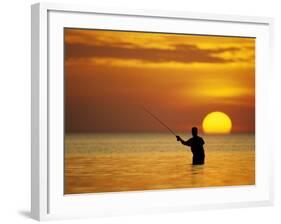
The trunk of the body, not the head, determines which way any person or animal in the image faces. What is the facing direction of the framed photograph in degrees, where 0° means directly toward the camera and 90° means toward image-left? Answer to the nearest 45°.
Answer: approximately 315°
